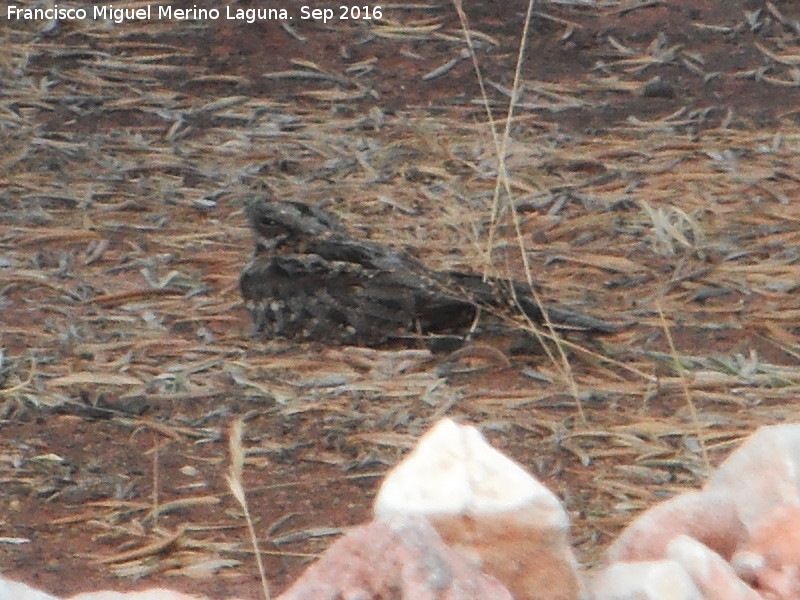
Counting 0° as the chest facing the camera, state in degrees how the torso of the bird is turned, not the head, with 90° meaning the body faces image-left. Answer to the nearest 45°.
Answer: approximately 90°

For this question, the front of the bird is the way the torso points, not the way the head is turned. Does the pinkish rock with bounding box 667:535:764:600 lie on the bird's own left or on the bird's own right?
on the bird's own left

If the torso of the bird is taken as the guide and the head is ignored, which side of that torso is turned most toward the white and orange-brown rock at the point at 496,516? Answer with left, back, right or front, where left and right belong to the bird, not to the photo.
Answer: left

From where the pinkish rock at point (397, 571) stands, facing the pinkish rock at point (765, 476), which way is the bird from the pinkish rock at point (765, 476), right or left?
left

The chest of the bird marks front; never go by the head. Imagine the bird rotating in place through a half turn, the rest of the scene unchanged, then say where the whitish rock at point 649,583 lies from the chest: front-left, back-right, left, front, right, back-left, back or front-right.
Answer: right

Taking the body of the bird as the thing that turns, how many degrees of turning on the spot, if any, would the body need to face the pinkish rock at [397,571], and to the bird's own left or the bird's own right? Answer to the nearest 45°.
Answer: approximately 90° to the bird's own left

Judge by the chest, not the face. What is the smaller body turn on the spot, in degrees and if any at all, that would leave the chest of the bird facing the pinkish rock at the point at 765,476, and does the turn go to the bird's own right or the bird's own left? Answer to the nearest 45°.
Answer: approximately 90° to the bird's own left
